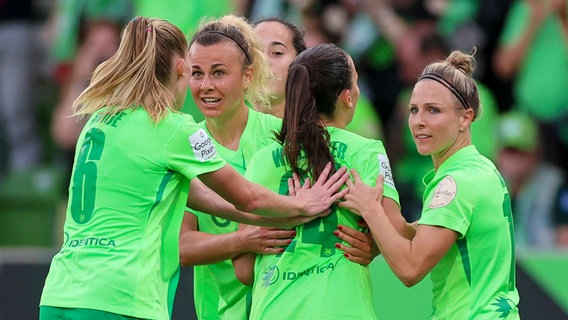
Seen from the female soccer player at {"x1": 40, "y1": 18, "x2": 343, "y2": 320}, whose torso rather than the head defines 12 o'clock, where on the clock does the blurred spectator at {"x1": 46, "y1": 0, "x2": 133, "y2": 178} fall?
The blurred spectator is roughly at 10 o'clock from the female soccer player.

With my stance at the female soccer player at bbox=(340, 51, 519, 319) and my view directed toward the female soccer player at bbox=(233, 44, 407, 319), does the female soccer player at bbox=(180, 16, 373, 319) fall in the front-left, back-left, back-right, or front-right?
front-right

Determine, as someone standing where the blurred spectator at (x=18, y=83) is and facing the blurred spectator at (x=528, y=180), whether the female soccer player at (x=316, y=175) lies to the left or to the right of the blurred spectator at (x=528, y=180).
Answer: right

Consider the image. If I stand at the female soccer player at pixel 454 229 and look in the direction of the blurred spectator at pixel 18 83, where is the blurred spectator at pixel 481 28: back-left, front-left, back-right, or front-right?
front-right

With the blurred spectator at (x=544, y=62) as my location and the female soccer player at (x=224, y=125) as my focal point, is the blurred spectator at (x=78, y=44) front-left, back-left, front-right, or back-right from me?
front-right

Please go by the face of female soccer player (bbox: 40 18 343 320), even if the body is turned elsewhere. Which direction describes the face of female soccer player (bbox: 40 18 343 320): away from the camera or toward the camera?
away from the camera

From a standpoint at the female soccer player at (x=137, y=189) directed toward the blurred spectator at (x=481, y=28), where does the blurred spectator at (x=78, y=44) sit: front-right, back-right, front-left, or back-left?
front-left

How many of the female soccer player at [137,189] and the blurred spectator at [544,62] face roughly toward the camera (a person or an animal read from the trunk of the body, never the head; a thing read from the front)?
1

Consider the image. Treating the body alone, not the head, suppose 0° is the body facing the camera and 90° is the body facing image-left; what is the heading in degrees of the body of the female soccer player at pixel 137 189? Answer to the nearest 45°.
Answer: approximately 225°

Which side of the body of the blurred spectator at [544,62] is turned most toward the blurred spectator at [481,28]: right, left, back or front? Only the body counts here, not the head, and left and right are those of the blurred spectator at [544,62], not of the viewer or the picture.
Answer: right

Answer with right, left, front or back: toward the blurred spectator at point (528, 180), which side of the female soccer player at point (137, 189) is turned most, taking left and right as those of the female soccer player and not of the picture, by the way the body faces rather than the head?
front

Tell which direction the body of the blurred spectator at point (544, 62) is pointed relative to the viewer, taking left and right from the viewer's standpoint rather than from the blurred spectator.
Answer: facing the viewer
